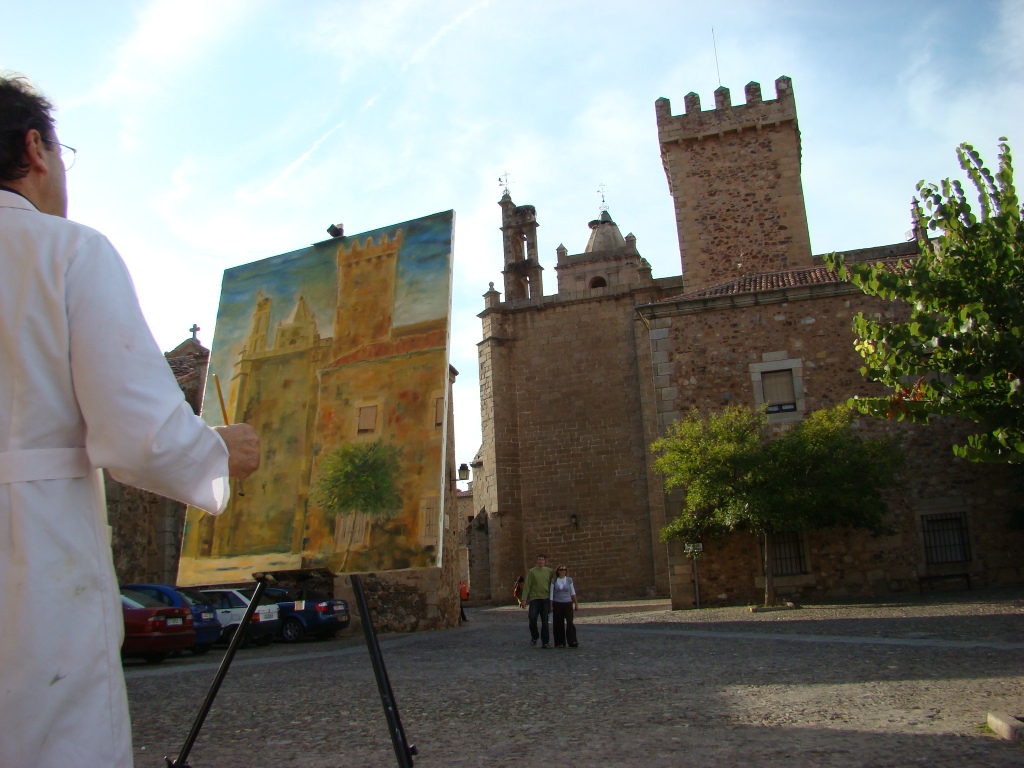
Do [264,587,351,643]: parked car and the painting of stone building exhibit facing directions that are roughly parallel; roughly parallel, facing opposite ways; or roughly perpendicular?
roughly perpendicular

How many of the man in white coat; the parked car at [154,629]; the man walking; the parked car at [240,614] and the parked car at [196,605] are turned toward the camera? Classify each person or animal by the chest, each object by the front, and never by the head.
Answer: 1

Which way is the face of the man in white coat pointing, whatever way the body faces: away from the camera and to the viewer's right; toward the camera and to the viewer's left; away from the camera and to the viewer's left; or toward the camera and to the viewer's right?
away from the camera and to the viewer's right

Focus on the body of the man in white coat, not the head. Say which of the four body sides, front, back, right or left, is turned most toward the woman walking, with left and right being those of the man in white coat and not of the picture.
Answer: front

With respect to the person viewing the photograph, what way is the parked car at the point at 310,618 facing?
facing away from the viewer and to the left of the viewer

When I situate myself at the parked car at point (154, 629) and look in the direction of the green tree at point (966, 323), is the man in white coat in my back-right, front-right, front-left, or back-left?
front-right

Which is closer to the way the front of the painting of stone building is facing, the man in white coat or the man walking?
the man in white coat

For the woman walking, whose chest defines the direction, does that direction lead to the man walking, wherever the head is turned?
no

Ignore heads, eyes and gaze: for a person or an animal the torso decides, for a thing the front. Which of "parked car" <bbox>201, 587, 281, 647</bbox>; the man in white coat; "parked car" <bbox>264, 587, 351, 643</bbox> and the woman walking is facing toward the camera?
the woman walking

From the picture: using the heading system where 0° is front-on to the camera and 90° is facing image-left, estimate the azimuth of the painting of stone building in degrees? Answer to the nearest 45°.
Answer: approximately 45°

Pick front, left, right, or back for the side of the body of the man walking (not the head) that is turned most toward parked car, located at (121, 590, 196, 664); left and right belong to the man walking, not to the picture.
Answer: right

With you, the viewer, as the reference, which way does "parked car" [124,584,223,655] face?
facing away from the viewer and to the left of the viewer

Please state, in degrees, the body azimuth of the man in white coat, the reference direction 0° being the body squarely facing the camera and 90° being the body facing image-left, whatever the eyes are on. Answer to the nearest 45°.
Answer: approximately 225°

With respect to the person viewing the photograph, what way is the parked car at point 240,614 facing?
facing away from the viewer and to the left of the viewer

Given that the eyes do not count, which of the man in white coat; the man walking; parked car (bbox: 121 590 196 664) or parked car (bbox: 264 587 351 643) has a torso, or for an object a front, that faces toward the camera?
the man walking

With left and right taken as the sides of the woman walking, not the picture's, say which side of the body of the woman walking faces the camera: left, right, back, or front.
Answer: front

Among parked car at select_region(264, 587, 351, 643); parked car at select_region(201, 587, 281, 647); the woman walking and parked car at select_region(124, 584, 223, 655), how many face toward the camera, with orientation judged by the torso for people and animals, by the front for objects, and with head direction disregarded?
1
